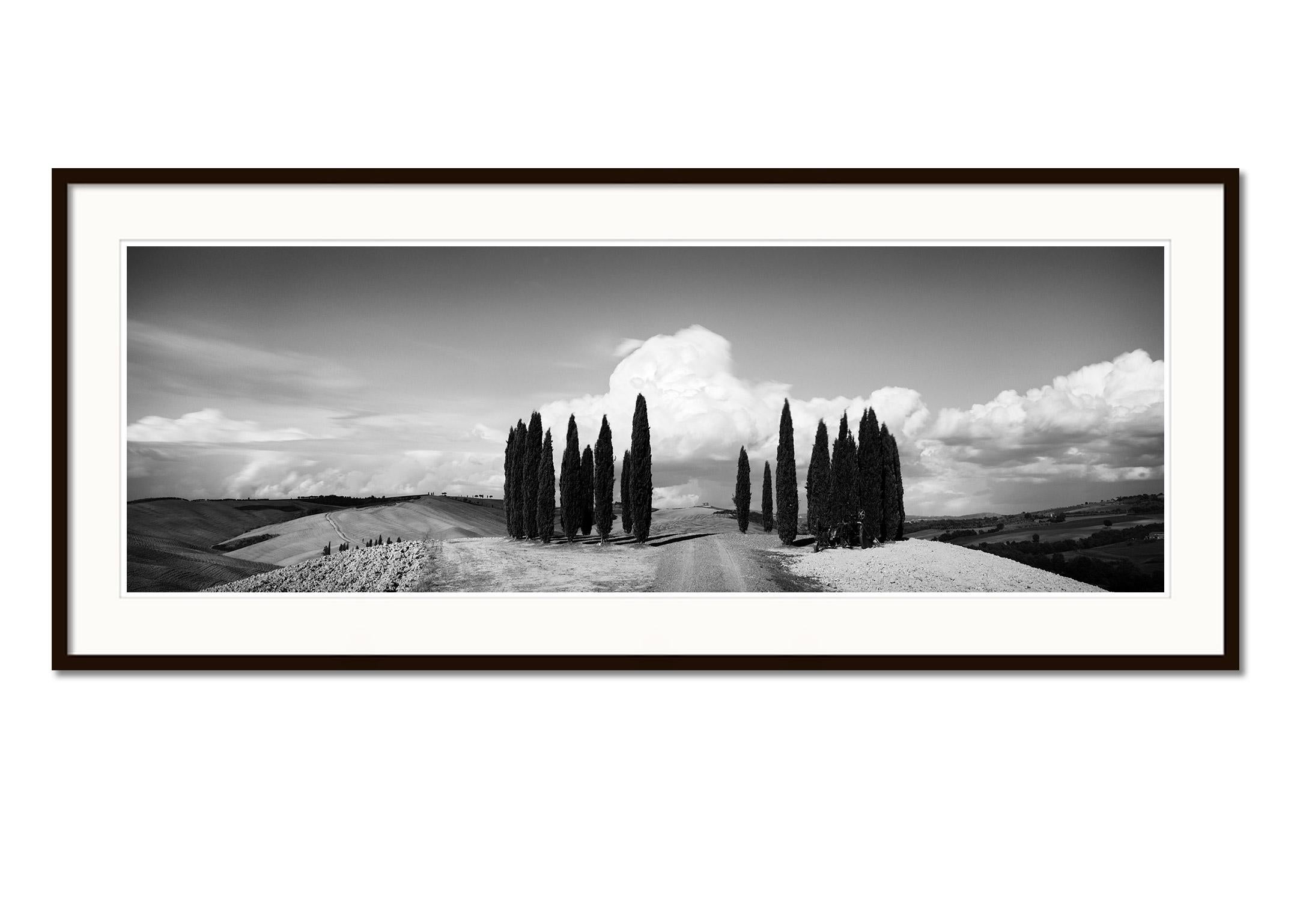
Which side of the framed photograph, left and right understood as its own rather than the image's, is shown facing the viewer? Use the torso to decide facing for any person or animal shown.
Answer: front
